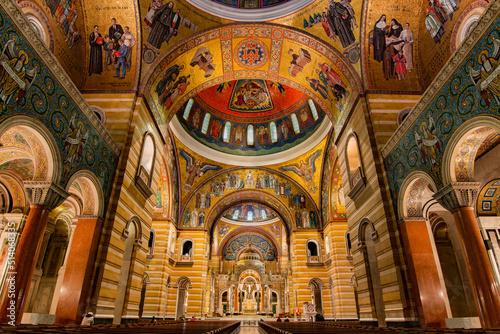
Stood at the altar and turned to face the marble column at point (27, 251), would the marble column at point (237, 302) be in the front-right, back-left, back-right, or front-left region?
front-right

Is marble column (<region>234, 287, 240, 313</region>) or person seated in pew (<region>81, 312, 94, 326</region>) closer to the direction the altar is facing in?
the person seated in pew

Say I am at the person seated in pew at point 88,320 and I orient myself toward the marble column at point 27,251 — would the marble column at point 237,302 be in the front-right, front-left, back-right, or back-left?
back-right

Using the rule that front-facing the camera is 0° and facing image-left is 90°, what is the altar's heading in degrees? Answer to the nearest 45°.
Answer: approximately 0°

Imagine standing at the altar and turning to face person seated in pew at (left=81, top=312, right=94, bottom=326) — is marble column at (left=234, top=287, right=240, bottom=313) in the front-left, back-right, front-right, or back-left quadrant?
front-right

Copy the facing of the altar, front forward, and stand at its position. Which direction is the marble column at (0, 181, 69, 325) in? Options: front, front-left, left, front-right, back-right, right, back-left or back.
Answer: front

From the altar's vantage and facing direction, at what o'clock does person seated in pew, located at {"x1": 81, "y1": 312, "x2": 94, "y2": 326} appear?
The person seated in pew is roughly at 12 o'clock from the altar.

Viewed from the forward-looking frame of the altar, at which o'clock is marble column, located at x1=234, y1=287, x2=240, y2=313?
The marble column is roughly at 2 o'clock from the altar.

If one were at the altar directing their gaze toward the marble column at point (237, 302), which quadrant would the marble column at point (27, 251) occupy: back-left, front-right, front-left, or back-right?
front-left
